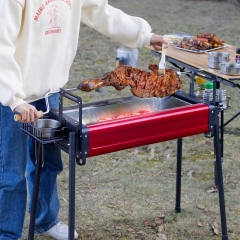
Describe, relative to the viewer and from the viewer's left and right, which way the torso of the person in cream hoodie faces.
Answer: facing the viewer and to the right of the viewer
